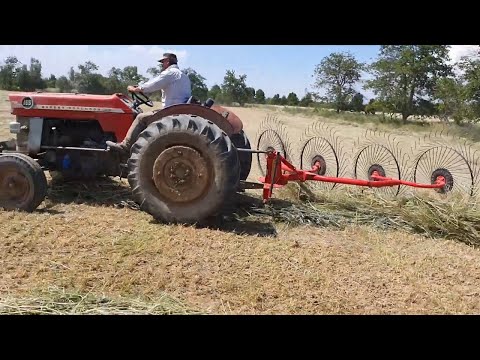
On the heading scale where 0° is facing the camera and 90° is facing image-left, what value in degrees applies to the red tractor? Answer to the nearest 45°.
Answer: approximately 90°

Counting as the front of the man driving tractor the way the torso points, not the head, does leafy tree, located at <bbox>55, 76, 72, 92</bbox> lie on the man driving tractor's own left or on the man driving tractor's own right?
on the man driving tractor's own right

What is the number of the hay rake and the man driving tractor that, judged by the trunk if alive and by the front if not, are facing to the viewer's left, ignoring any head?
2

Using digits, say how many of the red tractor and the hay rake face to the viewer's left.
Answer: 2

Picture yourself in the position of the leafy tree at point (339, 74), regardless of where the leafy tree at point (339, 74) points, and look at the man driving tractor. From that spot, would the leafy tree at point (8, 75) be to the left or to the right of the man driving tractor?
right

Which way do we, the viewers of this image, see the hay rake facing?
facing to the left of the viewer

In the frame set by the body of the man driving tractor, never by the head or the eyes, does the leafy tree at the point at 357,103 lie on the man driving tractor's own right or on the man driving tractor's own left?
on the man driving tractor's own right

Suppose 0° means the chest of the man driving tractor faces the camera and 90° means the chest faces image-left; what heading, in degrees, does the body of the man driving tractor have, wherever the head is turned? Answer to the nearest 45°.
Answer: approximately 90°
